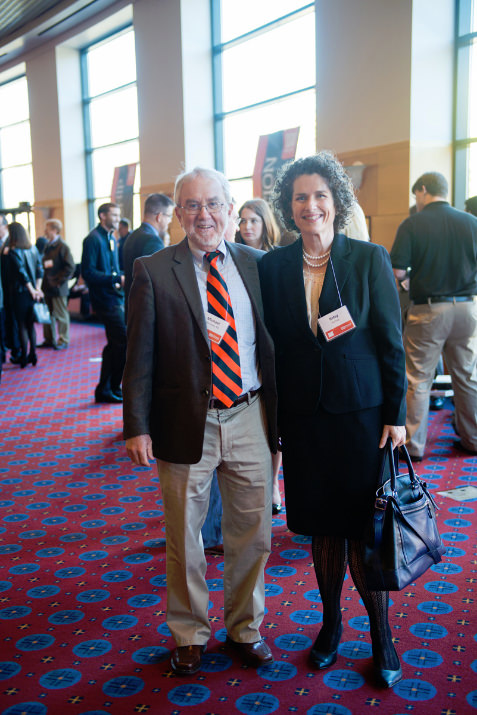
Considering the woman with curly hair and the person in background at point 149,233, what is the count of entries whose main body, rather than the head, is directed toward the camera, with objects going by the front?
1

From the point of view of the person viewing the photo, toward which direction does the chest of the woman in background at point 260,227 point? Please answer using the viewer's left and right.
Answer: facing the viewer and to the left of the viewer

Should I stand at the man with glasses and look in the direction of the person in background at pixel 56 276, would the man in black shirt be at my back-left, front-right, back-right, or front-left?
front-right

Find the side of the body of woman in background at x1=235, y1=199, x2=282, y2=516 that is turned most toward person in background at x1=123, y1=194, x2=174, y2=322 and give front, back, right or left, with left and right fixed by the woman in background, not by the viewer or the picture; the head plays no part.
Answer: right

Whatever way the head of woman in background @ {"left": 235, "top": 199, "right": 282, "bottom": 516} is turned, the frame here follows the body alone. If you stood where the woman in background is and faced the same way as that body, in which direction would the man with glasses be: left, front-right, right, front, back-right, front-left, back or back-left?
front-left

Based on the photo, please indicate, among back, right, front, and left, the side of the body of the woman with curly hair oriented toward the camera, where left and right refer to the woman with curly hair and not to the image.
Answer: front

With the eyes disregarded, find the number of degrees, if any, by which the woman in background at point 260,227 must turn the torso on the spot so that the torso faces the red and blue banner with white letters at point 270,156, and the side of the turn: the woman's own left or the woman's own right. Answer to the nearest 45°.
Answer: approximately 135° to the woman's own right

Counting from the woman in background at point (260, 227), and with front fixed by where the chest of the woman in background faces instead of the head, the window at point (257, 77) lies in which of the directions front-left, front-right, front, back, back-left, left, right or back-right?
back-right
